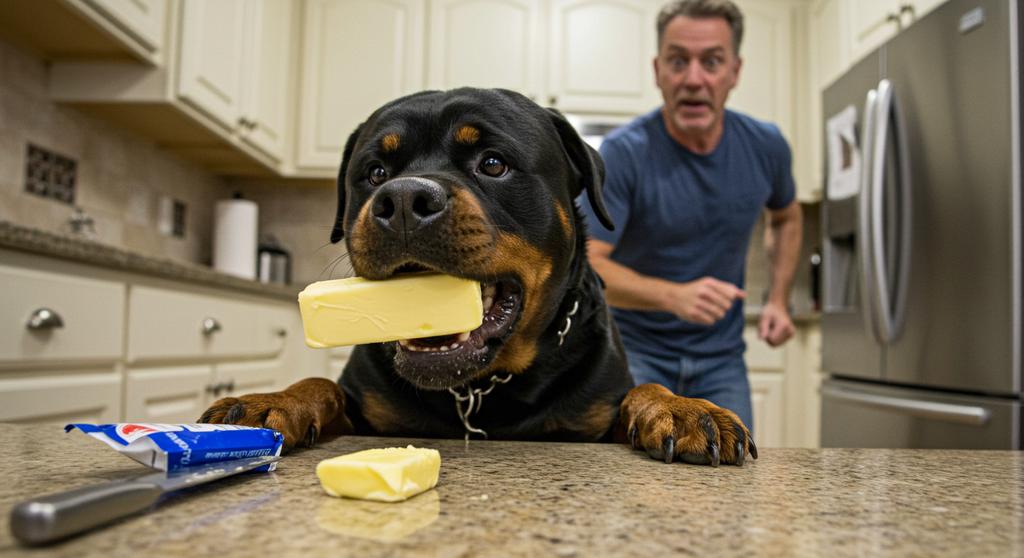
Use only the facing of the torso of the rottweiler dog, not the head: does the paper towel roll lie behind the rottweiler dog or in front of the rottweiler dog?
behind

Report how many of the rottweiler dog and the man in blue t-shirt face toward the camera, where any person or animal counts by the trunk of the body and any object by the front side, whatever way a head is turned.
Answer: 2

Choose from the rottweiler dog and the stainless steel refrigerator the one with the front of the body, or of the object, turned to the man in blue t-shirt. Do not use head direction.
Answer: the stainless steel refrigerator

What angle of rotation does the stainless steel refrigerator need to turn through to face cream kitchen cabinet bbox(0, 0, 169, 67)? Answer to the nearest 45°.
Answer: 0° — it already faces it

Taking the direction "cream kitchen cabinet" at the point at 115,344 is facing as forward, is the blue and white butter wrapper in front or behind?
in front

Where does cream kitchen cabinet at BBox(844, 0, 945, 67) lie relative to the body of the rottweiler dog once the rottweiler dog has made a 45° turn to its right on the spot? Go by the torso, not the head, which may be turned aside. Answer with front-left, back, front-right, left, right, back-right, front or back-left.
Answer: back

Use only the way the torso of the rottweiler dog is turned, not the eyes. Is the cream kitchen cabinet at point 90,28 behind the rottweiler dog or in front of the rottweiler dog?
behind

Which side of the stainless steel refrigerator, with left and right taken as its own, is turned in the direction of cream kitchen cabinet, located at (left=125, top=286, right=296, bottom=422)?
front

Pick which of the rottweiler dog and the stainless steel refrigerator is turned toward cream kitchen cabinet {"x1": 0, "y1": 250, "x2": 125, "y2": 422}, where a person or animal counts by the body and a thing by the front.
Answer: the stainless steel refrigerator

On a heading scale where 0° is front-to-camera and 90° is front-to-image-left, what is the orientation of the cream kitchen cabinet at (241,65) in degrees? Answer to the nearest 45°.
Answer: approximately 315°

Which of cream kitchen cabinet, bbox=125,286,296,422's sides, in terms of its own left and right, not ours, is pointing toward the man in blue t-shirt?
front

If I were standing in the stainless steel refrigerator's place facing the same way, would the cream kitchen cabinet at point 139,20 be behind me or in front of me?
in front

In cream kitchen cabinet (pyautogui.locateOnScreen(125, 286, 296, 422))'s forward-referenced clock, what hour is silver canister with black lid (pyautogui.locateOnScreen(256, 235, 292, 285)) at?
The silver canister with black lid is roughly at 8 o'clock from the cream kitchen cabinet.

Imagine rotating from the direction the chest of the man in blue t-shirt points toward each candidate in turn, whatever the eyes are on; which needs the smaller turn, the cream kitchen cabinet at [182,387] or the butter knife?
the butter knife

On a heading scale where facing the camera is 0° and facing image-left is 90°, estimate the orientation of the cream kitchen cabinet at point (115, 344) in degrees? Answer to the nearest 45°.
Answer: approximately 315°

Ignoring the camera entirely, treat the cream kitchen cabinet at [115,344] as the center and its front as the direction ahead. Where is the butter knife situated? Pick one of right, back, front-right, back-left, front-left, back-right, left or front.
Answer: front-right

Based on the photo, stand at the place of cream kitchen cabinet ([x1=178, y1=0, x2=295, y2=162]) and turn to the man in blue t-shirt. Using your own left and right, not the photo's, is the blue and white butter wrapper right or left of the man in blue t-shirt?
right
